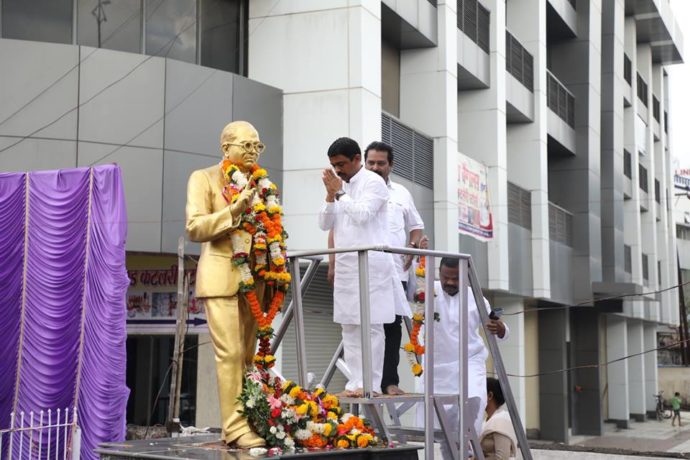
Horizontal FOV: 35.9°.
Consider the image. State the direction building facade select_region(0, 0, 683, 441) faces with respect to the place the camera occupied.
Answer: facing the viewer and to the right of the viewer

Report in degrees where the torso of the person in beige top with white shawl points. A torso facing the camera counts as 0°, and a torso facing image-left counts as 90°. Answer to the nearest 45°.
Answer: approximately 90°

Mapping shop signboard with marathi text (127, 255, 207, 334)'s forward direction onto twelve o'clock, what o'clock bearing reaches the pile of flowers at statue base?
The pile of flowers at statue base is roughly at 12 o'clock from the shop signboard with marathi text.

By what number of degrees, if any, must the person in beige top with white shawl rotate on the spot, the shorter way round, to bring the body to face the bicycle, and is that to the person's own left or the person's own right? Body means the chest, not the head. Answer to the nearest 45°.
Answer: approximately 90° to the person's own right

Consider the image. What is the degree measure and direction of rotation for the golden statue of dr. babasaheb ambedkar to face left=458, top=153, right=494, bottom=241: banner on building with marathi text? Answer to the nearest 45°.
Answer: approximately 135° to its left

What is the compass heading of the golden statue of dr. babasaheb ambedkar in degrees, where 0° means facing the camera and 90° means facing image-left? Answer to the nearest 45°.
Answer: approximately 315°

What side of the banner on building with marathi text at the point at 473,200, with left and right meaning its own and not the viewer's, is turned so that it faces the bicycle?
left

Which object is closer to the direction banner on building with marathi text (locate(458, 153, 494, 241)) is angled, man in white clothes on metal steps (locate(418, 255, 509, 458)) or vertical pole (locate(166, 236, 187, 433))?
the man in white clothes on metal steps

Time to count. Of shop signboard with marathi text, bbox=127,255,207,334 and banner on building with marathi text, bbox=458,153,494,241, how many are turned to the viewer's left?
0

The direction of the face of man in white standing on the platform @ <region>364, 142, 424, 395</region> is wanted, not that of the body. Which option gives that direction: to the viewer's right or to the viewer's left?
to the viewer's left

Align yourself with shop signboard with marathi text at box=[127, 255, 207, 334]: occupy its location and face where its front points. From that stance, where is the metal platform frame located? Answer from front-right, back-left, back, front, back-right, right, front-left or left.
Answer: front

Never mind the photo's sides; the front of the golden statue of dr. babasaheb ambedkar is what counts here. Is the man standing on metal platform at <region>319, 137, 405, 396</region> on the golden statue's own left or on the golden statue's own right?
on the golden statue's own left

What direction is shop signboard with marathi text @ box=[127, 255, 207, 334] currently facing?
toward the camera

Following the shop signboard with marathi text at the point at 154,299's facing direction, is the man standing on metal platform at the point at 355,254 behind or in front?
in front

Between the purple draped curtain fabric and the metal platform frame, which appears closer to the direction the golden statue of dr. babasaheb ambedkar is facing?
the metal platform frame

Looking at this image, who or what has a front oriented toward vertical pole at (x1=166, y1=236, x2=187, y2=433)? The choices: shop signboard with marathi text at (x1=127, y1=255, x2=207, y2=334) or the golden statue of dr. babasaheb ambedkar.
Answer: the shop signboard with marathi text

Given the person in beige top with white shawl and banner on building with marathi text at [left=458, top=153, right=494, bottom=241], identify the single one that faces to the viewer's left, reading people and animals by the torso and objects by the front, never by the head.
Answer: the person in beige top with white shawl

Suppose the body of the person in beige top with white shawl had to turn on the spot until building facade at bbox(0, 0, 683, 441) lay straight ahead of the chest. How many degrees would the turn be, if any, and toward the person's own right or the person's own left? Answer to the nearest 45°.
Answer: approximately 90° to the person's own right
